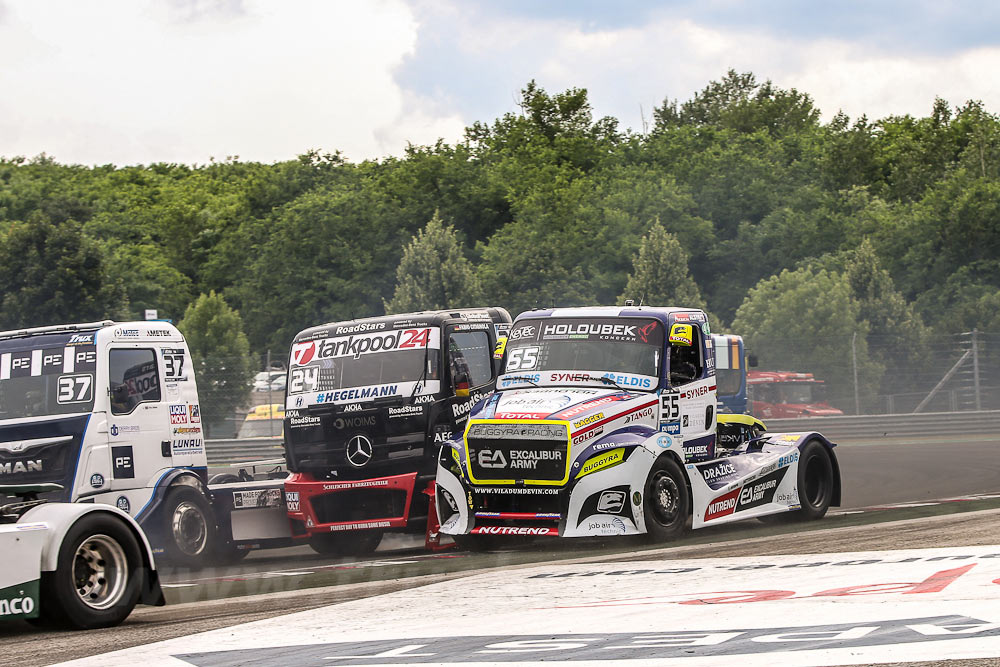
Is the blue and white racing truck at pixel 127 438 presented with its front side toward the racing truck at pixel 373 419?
no

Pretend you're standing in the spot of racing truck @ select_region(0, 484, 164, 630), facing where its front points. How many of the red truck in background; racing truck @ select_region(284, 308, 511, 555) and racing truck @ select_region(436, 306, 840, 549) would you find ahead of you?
0

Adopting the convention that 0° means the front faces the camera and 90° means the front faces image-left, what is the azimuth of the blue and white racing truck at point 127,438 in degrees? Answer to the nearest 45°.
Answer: approximately 45°

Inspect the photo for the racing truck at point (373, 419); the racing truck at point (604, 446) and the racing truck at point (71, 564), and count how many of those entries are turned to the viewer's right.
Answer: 0

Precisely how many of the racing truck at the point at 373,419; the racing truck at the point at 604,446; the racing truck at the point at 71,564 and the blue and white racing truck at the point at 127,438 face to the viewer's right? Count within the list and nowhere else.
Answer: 0

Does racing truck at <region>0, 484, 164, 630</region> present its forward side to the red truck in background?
no

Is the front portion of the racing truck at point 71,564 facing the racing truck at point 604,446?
no

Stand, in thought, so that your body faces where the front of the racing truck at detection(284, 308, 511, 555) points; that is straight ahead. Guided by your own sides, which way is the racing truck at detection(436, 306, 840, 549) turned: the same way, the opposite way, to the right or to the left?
the same way

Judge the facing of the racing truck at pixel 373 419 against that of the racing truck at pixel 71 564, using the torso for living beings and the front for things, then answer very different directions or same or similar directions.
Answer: same or similar directions

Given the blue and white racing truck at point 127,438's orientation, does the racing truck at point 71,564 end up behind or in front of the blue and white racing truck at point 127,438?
in front

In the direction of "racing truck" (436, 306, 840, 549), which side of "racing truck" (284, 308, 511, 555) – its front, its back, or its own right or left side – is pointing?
left

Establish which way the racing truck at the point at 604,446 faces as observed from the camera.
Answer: facing the viewer and to the left of the viewer

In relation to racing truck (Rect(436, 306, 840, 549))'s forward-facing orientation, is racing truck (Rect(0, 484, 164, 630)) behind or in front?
in front

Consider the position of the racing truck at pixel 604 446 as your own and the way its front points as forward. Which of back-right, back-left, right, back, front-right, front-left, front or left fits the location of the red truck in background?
back-right

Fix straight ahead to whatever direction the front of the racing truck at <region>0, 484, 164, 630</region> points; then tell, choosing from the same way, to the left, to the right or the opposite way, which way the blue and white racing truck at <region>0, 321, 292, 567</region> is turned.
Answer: the same way

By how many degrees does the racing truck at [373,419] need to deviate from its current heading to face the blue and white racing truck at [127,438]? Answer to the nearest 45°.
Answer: approximately 45° to its right

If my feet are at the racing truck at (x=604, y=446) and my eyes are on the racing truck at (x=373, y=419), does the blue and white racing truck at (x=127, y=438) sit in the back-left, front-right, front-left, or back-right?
front-left

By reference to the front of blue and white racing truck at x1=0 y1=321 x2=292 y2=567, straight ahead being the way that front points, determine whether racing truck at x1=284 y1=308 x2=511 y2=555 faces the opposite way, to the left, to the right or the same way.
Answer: the same way

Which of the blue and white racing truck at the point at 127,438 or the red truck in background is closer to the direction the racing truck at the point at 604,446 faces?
the blue and white racing truck

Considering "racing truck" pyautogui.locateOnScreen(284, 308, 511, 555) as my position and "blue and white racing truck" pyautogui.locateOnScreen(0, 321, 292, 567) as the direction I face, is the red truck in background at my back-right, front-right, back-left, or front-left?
back-right

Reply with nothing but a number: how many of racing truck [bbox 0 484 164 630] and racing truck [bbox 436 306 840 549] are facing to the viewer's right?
0

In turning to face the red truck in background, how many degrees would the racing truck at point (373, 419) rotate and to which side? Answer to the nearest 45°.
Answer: approximately 180°

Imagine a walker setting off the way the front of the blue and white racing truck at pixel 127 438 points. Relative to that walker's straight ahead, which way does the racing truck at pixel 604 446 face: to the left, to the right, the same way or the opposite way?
the same way
